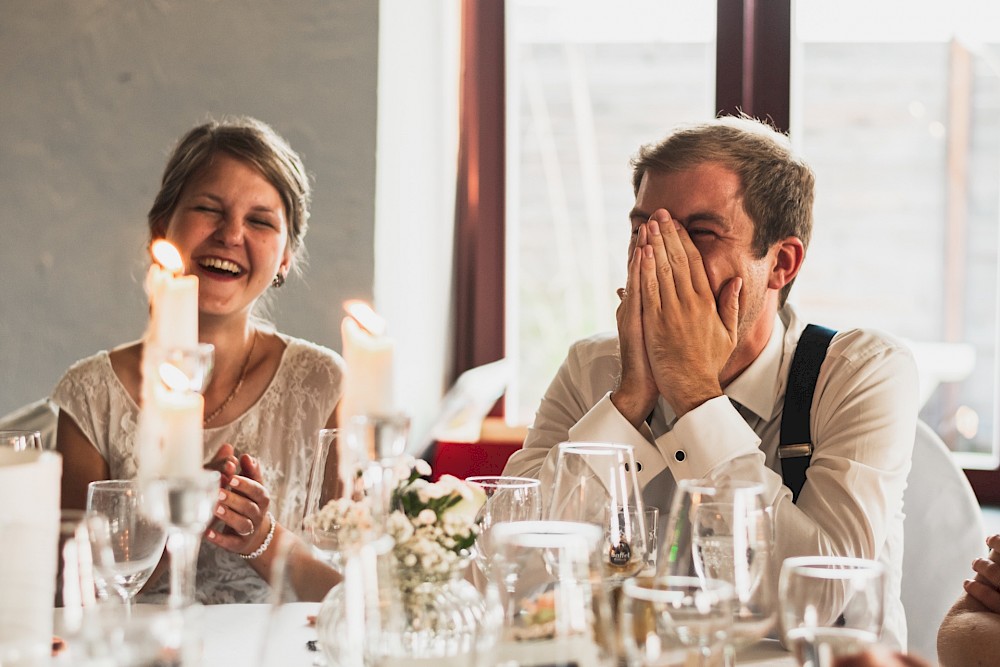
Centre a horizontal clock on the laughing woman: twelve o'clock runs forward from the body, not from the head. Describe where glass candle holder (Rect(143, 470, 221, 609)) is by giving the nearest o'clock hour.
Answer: The glass candle holder is roughly at 12 o'clock from the laughing woman.

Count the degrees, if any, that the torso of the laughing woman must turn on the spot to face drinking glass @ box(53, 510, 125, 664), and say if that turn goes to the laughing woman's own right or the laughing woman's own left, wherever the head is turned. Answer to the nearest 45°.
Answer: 0° — they already face it

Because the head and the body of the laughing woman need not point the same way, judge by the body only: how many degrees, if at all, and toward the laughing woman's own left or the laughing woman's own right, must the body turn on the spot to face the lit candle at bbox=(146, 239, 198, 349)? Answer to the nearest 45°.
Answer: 0° — they already face it

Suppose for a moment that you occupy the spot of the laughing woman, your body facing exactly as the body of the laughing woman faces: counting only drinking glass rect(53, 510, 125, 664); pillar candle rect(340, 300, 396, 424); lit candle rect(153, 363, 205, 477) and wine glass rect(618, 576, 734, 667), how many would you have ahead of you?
4

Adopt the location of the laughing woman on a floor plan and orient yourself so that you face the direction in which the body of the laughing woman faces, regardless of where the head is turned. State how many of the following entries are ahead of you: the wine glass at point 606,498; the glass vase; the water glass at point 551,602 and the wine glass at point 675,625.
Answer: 4

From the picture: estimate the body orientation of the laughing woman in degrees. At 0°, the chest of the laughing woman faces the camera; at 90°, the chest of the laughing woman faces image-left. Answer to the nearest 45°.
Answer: approximately 0°

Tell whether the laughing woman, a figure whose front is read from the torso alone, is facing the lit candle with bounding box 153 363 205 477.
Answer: yes

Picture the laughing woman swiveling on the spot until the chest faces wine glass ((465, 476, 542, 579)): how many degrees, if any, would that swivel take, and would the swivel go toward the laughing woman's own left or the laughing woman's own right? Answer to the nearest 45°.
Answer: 0° — they already face it
